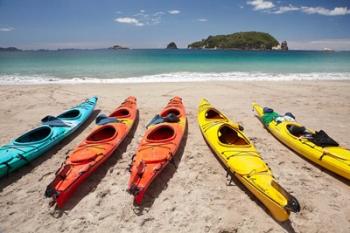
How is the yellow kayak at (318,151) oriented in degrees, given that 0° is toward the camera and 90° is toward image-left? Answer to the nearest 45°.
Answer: approximately 135°

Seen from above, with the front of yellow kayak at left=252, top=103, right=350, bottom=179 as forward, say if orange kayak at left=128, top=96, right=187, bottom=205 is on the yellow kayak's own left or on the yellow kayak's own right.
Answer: on the yellow kayak's own left

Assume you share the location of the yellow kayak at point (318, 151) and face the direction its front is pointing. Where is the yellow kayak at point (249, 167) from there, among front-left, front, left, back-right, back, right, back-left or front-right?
left

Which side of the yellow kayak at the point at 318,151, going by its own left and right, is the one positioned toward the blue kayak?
left

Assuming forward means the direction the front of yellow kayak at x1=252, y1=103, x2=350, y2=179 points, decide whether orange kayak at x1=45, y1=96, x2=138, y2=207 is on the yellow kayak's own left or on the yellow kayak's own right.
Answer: on the yellow kayak's own left

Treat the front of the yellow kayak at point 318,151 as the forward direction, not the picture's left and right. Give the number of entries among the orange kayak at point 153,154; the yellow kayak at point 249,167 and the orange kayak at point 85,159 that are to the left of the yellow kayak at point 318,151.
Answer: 3
